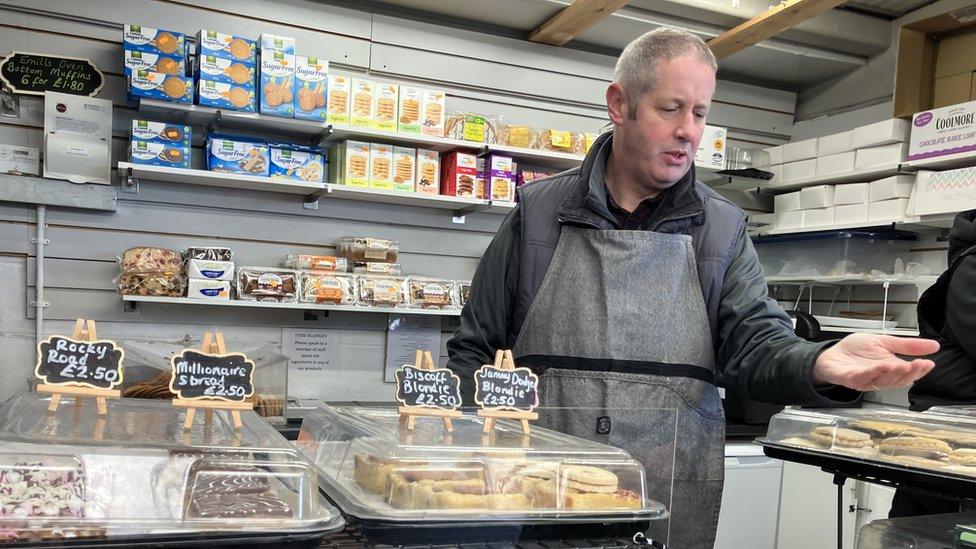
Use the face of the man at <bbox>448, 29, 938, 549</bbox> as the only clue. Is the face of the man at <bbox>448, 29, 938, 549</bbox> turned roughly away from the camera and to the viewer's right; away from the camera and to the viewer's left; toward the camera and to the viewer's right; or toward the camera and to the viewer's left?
toward the camera and to the viewer's right

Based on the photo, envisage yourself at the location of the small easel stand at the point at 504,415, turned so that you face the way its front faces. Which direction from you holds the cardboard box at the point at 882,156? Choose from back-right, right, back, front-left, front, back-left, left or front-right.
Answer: back-left

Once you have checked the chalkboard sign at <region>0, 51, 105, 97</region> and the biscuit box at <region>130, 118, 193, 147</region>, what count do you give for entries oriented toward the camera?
2

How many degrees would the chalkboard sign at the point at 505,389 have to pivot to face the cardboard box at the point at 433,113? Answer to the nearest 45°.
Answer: approximately 180°

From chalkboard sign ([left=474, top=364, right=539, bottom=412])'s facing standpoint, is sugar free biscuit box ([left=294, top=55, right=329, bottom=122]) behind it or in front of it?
behind
